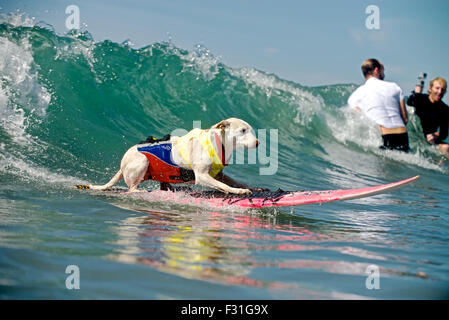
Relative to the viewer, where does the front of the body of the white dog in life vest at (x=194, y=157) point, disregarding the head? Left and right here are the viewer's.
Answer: facing to the right of the viewer

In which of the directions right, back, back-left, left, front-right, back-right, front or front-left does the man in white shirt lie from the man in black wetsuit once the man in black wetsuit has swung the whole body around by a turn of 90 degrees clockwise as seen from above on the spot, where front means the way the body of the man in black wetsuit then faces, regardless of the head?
front-left

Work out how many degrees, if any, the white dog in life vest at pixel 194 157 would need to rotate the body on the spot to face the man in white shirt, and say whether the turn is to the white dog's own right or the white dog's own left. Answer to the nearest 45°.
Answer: approximately 45° to the white dog's own left

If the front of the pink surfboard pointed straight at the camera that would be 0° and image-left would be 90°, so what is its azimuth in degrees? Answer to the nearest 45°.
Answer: approximately 270°

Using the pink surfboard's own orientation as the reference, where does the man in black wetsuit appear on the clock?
The man in black wetsuit is roughly at 10 o'clock from the pink surfboard.

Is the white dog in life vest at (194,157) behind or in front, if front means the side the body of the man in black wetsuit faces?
in front
